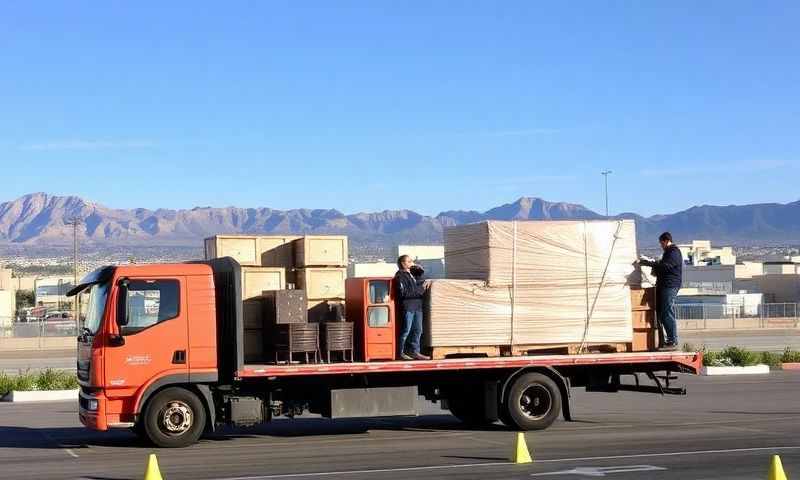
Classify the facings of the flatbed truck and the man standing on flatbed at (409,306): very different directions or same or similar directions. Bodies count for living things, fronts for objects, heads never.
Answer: very different directions

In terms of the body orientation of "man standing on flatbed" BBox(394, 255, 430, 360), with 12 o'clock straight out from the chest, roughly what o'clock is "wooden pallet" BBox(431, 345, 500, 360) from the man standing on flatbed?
The wooden pallet is roughly at 11 o'clock from the man standing on flatbed.

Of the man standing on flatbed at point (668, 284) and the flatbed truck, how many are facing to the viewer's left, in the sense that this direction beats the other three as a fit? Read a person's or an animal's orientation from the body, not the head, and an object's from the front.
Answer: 2

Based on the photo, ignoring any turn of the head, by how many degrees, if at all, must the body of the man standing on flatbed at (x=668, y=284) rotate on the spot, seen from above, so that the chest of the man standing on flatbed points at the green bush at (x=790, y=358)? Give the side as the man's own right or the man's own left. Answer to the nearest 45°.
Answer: approximately 90° to the man's own right

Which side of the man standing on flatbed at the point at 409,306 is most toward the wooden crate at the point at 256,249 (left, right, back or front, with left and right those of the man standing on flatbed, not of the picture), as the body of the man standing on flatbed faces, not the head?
back

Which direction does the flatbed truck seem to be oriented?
to the viewer's left

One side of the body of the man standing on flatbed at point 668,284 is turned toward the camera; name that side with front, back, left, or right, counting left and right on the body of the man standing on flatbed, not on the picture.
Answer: left

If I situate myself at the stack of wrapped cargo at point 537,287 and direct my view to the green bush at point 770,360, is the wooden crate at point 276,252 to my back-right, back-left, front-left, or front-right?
back-left

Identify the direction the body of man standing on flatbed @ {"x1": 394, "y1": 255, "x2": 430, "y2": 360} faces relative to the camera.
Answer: to the viewer's right
